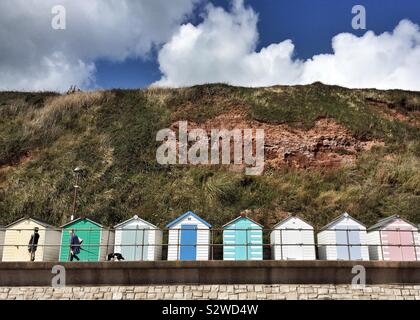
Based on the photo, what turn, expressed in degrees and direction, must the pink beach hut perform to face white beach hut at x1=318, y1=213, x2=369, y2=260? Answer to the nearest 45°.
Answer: approximately 90° to its right

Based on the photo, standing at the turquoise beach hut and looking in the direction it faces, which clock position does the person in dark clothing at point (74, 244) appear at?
The person in dark clothing is roughly at 3 o'clock from the turquoise beach hut.

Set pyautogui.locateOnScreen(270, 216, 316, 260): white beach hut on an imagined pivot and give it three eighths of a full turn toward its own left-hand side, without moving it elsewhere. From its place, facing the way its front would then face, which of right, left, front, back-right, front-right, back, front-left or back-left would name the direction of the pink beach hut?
front-right

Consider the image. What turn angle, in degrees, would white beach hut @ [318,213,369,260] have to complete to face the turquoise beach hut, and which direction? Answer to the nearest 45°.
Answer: approximately 90° to its right

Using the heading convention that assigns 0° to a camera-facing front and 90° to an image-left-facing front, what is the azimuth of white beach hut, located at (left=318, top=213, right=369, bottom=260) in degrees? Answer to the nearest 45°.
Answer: approximately 0°

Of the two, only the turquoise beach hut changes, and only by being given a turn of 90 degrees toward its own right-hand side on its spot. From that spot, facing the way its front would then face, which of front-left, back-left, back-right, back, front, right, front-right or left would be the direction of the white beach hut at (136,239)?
front

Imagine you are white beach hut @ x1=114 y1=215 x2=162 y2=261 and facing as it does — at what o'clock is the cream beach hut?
The cream beach hut is roughly at 3 o'clock from the white beach hut.

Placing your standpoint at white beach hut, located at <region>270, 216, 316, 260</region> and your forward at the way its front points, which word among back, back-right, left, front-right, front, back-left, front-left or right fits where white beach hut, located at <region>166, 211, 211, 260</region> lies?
right

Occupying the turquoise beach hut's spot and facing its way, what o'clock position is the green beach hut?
The green beach hut is roughly at 3 o'clock from the turquoise beach hut.

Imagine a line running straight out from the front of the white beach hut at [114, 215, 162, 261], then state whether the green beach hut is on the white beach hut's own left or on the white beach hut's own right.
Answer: on the white beach hut's own right

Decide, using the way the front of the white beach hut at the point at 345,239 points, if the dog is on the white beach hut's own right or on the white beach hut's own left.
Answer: on the white beach hut's own right

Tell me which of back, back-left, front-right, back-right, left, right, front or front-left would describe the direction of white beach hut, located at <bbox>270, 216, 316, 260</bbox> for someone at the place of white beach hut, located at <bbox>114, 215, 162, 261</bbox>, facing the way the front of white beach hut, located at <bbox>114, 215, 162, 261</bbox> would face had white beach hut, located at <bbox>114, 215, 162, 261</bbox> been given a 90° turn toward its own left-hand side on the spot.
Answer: front
